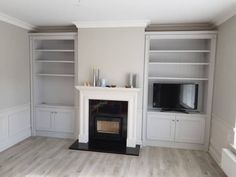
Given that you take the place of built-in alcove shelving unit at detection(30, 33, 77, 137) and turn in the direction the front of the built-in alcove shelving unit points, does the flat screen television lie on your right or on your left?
on your left

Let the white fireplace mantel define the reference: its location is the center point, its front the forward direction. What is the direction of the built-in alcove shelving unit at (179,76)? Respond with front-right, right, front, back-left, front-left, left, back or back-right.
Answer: left

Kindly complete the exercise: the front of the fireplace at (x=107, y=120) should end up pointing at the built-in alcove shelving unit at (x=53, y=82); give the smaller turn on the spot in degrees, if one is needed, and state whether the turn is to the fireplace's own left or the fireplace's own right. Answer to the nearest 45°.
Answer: approximately 135° to the fireplace's own right

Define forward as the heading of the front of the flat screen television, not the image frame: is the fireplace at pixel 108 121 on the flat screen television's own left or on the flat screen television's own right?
on the flat screen television's own right

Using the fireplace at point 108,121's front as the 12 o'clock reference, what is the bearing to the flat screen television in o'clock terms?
The flat screen television is roughly at 9 o'clock from the fireplace.

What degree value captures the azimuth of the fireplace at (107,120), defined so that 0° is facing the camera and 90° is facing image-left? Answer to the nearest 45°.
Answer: approximately 0°

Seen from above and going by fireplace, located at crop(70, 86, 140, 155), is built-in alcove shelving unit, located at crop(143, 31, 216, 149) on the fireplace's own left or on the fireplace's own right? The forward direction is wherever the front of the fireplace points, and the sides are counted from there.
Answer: on the fireplace's own left

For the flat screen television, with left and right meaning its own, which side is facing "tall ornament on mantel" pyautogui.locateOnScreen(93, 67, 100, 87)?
right

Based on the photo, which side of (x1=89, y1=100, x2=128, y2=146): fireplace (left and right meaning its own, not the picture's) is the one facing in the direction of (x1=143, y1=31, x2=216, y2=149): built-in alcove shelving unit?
left
